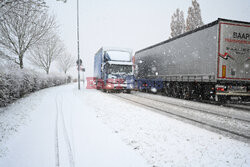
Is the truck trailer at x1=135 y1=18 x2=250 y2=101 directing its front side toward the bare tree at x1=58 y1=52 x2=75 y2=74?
yes

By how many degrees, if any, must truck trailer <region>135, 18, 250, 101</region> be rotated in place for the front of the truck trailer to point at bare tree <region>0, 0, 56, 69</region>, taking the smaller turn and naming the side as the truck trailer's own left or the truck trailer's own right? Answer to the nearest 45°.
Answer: approximately 45° to the truck trailer's own left

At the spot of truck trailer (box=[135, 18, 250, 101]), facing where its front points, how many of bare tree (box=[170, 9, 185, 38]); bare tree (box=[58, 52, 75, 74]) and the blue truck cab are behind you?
0

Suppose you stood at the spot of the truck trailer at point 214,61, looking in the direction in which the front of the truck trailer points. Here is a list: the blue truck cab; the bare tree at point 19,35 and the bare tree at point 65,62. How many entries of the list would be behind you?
0

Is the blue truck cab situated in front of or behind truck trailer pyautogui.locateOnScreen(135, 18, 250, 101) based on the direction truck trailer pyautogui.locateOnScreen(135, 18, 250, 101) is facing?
in front

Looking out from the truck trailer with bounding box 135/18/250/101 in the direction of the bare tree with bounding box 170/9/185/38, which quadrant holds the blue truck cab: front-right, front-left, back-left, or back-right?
front-left

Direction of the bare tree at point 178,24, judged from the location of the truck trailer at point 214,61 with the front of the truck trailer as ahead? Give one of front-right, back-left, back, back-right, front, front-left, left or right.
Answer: front-right

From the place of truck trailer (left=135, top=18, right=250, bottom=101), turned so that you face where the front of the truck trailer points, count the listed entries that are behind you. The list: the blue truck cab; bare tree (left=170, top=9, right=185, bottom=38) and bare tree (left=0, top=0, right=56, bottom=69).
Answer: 0

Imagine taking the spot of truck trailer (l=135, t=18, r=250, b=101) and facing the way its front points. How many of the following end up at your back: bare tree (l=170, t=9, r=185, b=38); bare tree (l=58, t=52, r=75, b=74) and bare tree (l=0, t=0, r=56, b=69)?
0

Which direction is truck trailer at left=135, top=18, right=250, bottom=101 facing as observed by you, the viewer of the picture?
facing away from the viewer and to the left of the viewer

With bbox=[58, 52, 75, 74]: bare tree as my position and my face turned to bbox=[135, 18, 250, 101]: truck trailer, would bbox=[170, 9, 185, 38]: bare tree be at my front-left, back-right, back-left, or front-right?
front-left

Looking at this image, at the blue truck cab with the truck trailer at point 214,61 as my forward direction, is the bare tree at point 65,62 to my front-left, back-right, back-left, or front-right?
back-left
